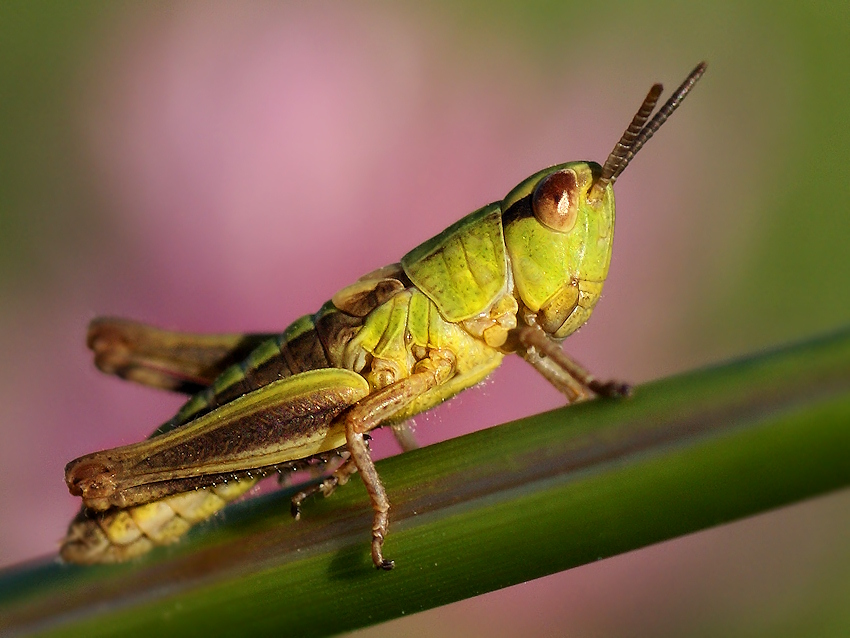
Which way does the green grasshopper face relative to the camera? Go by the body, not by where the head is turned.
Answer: to the viewer's right
